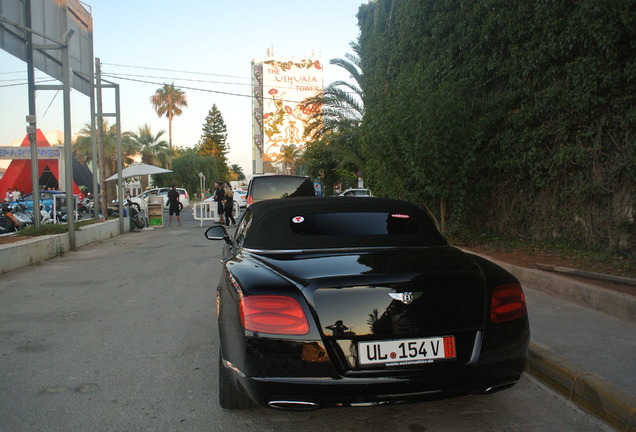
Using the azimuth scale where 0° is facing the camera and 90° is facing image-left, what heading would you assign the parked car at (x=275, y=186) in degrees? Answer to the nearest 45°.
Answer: approximately 180°

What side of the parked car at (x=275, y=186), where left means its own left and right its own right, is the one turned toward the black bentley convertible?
back

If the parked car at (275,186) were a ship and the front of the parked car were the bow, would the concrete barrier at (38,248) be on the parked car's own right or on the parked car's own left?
on the parked car's own left

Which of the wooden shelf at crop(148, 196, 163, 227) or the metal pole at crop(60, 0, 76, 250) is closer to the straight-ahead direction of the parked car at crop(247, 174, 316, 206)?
the wooden shelf
